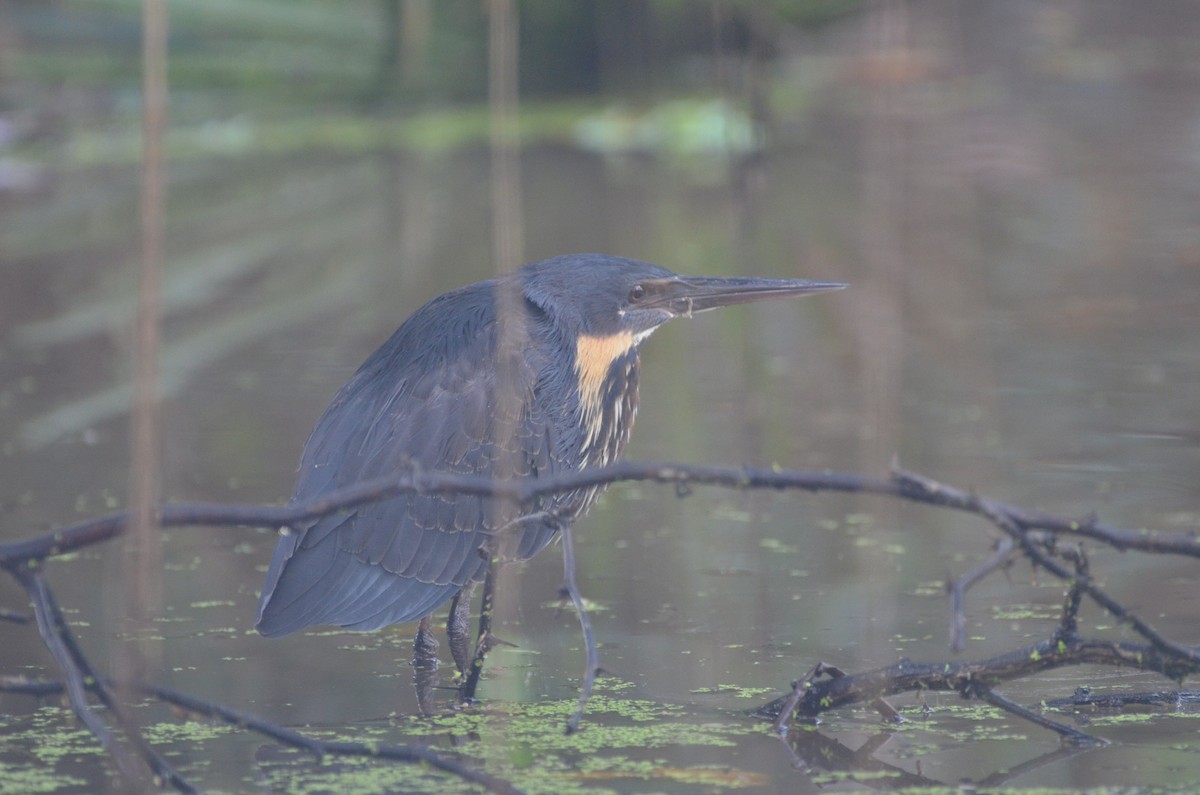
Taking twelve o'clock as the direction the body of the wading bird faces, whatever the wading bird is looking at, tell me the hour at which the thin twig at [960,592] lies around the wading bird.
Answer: The thin twig is roughly at 2 o'clock from the wading bird.

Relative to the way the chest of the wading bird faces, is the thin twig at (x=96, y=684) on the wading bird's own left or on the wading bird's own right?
on the wading bird's own right

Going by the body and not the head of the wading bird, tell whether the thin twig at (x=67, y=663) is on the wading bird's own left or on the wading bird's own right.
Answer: on the wading bird's own right

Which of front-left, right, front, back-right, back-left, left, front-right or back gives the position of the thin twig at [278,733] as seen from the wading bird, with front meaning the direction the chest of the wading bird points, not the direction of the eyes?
right

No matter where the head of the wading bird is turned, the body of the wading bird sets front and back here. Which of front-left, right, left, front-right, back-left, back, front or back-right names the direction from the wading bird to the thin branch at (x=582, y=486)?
right

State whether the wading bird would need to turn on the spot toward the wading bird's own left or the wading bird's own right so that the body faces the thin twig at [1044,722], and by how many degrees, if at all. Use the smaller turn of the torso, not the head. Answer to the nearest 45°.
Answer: approximately 45° to the wading bird's own right

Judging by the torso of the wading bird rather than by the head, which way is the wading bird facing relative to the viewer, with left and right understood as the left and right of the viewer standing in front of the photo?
facing to the right of the viewer
